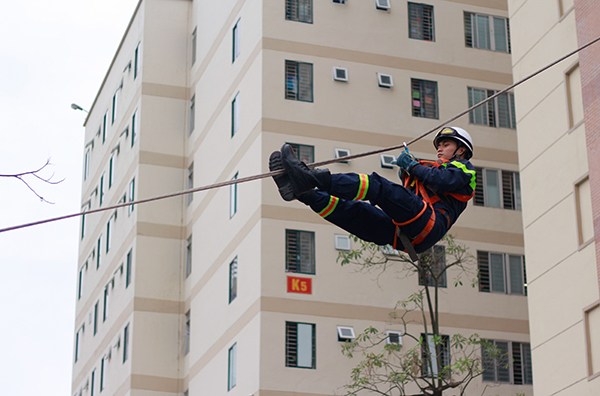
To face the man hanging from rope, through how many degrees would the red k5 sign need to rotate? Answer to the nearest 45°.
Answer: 0° — it already faces them

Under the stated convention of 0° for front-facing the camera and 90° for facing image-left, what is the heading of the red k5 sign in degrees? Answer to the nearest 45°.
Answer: approximately 0°

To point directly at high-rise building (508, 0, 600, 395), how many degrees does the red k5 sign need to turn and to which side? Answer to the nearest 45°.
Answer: approximately 45° to its left
